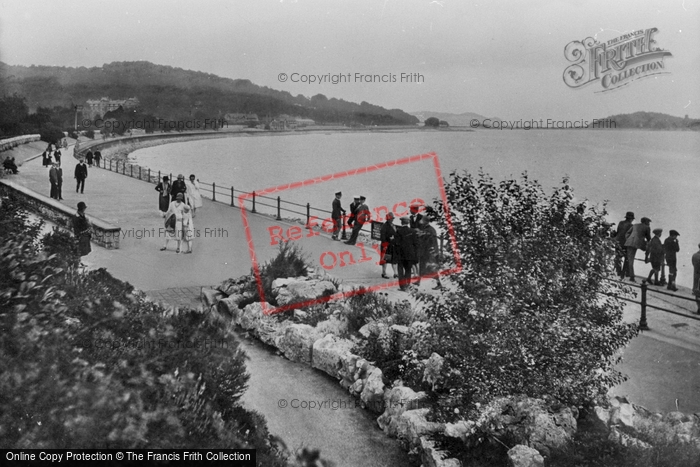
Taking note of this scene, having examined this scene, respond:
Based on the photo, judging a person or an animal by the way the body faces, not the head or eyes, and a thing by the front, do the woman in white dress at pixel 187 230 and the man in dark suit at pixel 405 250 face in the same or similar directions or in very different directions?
very different directions

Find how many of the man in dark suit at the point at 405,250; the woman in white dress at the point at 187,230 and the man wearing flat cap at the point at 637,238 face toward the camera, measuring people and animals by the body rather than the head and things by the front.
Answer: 1

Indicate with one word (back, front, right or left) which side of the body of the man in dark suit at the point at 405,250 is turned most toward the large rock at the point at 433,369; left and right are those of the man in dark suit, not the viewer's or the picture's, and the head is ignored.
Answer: back

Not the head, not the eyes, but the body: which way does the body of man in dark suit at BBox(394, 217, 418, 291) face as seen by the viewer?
away from the camera

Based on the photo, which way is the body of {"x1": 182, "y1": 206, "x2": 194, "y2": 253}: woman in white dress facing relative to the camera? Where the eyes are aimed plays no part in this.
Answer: toward the camera

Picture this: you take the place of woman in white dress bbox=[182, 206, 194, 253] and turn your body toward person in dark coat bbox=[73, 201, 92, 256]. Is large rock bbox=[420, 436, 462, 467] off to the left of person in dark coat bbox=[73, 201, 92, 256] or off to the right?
left

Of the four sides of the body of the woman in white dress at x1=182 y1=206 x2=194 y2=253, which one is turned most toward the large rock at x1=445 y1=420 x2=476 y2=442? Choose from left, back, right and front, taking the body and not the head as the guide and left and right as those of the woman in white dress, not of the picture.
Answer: front

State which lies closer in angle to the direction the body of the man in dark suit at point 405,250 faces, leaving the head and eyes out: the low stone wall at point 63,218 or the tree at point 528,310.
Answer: the low stone wall

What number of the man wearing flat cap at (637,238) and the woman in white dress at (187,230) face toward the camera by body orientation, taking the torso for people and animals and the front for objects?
1
